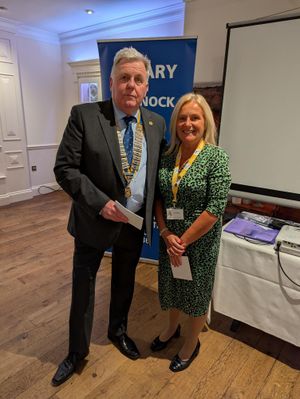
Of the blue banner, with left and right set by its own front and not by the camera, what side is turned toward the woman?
front

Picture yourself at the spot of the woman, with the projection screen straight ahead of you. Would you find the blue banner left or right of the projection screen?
left

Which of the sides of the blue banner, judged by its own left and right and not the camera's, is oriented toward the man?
front

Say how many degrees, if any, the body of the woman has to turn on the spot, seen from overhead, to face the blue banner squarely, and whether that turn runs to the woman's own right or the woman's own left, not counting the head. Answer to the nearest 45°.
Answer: approximately 135° to the woman's own right

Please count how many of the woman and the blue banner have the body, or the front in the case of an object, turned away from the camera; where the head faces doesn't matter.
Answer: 0

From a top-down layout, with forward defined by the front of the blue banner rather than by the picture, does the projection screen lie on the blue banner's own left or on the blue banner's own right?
on the blue banner's own left

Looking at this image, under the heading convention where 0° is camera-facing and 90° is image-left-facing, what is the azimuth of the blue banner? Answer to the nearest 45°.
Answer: approximately 0°
